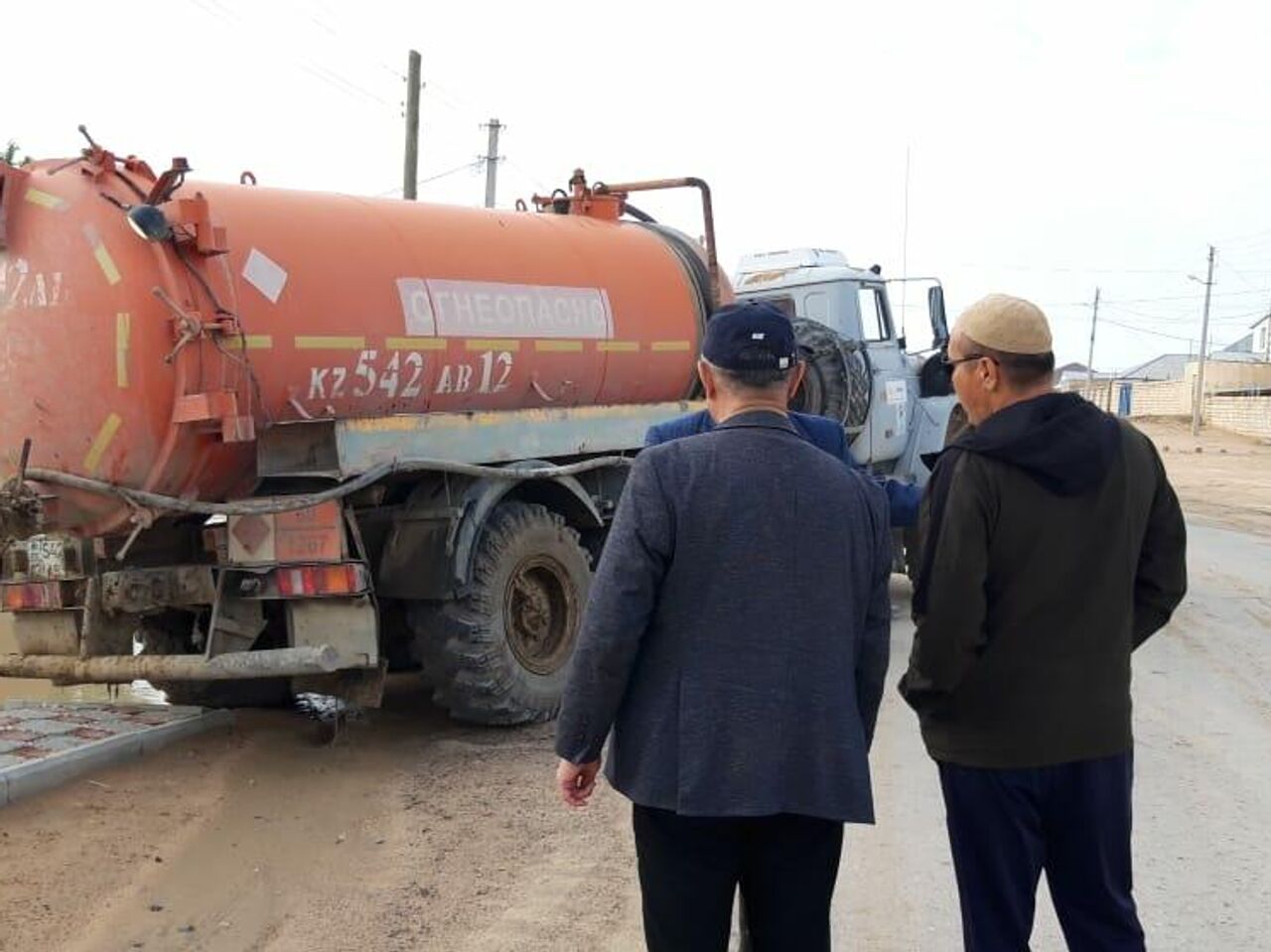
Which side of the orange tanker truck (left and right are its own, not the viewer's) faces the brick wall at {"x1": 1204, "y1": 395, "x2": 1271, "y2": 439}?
front

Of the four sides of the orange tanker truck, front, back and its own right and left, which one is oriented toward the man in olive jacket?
right

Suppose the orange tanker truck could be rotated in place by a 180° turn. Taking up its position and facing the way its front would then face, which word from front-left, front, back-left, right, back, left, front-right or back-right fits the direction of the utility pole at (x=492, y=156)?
back-right

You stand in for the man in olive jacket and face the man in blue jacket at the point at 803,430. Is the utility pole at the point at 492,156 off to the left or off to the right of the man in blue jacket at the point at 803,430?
right

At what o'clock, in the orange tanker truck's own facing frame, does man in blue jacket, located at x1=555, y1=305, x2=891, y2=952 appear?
The man in blue jacket is roughly at 4 o'clock from the orange tanker truck.

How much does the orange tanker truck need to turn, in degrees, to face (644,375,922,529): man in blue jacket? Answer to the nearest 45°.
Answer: approximately 90° to its right

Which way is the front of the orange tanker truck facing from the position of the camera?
facing away from the viewer and to the right of the viewer

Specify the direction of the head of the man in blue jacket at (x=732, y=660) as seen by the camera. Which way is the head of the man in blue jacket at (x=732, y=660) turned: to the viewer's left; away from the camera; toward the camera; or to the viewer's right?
away from the camera

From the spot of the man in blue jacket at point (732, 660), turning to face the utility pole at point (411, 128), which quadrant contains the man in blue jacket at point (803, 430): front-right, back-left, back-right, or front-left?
front-right
